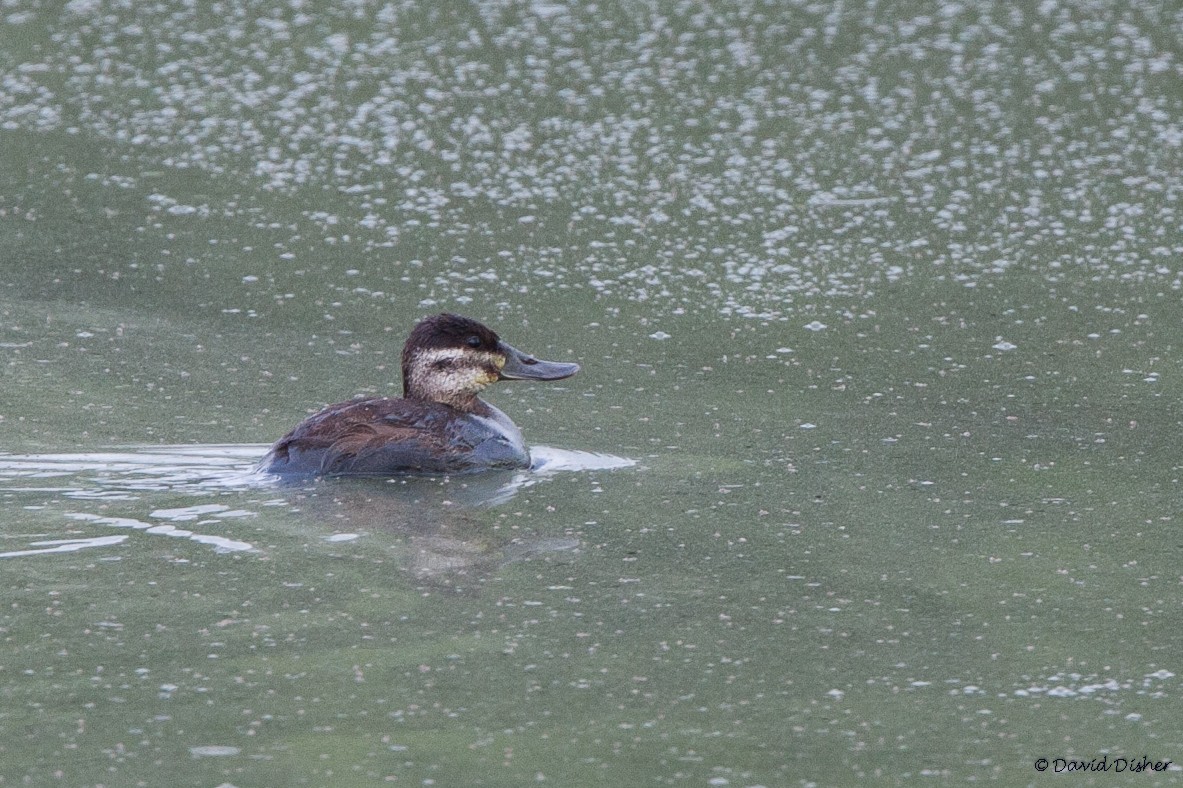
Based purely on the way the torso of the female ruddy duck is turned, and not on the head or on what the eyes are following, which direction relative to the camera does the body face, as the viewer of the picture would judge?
to the viewer's right
